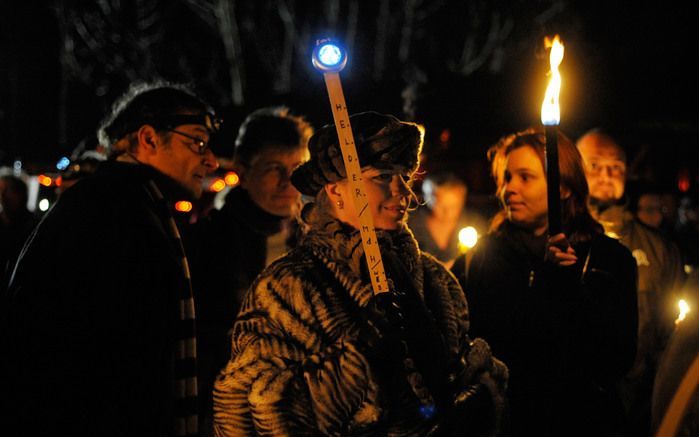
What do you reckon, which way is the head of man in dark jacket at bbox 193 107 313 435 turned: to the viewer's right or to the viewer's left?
to the viewer's right

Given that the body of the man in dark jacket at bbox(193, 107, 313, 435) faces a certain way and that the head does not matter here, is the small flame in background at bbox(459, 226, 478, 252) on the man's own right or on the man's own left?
on the man's own left

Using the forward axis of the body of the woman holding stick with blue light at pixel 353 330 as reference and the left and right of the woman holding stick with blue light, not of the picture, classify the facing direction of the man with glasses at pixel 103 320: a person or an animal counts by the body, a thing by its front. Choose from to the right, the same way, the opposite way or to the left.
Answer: to the left

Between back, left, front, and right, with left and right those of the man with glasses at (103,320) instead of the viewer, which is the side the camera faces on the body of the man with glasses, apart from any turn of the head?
right

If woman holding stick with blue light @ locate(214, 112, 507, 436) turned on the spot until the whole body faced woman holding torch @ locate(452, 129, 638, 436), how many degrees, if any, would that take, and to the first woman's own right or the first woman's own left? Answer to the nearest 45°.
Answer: approximately 90° to the first woman's own left

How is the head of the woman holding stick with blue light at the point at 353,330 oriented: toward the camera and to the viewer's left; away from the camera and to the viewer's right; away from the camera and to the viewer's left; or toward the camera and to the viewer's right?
toward the camera and to the viewer's right

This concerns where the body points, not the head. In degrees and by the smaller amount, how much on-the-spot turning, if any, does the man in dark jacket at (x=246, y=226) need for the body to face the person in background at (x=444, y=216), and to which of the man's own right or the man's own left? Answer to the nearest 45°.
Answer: approximately 90° to the man's own left

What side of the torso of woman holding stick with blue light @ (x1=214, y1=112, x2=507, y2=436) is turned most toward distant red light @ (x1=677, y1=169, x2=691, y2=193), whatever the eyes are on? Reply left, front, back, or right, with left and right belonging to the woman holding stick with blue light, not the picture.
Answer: left

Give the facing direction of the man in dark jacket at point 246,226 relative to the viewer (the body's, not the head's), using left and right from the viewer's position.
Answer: facing the viewer and to the right of the viewer

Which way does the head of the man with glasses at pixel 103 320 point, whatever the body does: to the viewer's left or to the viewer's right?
to the viewer's right

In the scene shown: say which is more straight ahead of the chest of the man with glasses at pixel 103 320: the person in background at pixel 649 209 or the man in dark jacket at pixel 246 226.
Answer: the person in background
